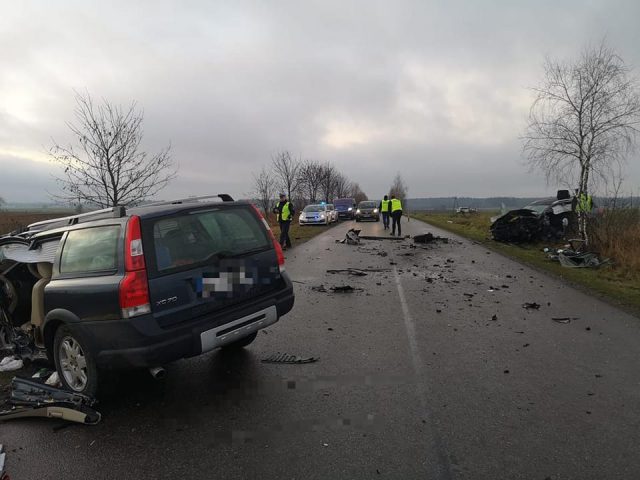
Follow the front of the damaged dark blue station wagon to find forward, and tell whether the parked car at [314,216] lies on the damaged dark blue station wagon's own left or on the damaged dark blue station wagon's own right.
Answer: on the damaged dark blue station wagon's own right

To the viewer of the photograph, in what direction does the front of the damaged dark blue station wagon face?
facing away from the viewer and to the left of the viewer

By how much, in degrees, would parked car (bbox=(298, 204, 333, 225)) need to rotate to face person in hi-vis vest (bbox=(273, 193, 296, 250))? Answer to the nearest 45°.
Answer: approximately 45° to its left

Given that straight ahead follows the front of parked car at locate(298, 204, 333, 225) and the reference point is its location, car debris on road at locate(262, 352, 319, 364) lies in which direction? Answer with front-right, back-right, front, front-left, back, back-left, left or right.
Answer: front-left

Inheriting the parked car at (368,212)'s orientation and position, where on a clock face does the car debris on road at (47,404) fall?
The car debris on road is roughly at 12 o'clock from the parked car.

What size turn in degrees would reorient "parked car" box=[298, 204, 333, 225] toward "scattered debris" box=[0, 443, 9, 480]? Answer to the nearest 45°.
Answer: approximately 45° to its left

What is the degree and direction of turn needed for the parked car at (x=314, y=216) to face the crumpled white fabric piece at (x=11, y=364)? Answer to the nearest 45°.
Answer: approximately 45° to its left

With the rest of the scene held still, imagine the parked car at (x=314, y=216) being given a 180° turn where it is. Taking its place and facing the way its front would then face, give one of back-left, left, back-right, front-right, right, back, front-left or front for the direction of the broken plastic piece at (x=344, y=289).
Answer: back-right

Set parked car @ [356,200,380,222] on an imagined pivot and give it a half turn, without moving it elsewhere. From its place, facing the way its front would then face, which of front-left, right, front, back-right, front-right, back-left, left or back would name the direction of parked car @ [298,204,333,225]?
back-left

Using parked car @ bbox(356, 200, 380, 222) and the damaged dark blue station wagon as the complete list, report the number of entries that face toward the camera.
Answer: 1

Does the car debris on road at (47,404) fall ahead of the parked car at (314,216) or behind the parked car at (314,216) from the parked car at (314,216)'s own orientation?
ahead

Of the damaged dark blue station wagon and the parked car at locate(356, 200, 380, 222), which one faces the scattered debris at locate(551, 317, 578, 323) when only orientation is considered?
the parked car

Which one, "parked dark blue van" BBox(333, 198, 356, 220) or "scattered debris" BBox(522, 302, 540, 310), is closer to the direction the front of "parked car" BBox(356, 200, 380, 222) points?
the scattered debris

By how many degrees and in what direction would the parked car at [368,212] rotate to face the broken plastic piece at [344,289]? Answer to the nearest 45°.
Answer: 0° — it already faces it

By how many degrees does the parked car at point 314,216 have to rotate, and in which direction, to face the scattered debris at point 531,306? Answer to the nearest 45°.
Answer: approximately 45° to its left
